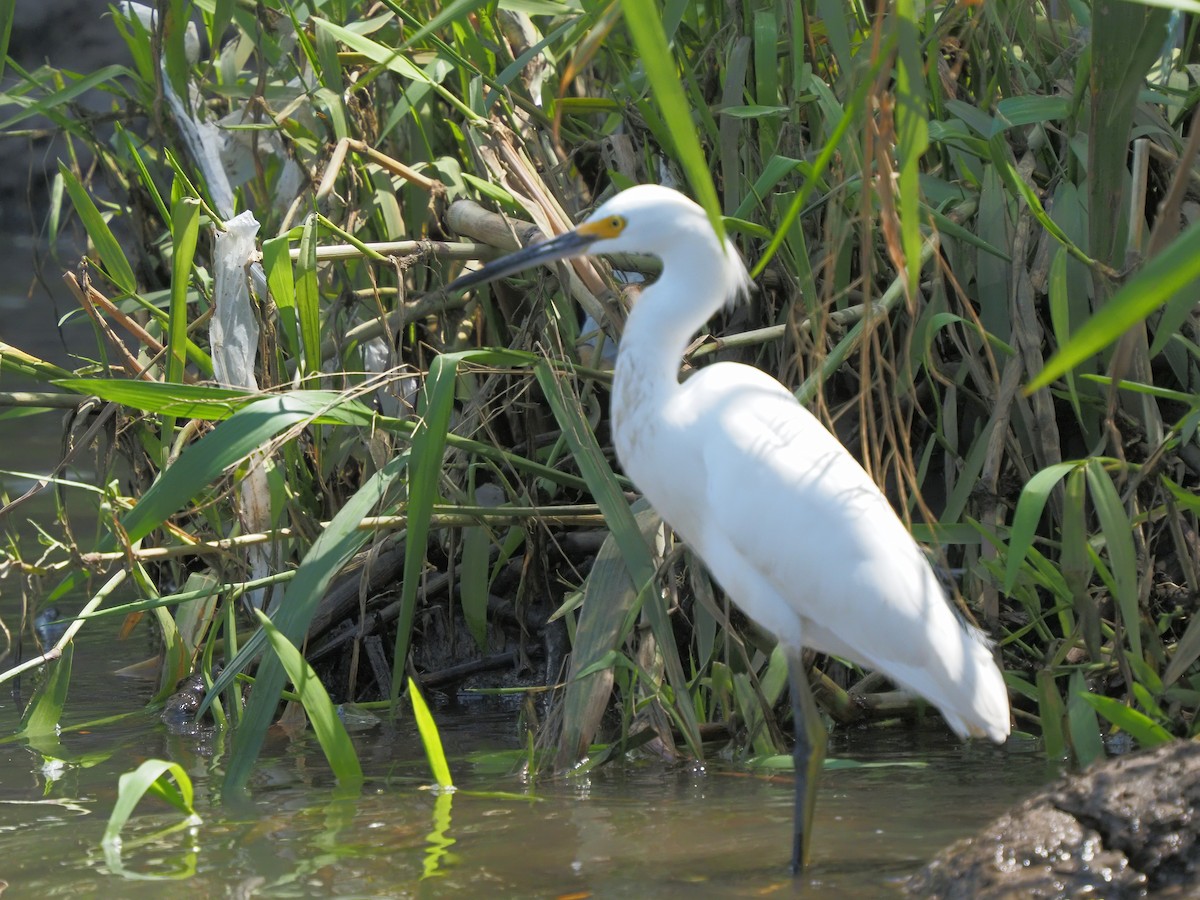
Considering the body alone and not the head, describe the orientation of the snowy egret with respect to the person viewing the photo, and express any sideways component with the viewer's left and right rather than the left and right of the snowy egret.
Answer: facing to the left of the viewer

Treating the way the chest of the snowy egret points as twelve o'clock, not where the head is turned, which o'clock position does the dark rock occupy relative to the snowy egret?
The dark rock is roughly at 8 o'clock from the snowy egret.

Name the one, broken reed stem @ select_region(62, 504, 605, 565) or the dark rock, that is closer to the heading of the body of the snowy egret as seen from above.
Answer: the broken reed stem

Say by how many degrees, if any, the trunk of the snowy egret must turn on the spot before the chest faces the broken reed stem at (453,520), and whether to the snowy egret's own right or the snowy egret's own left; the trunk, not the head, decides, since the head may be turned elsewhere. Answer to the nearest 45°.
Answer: approximately 45° to the snowy egret's own right
